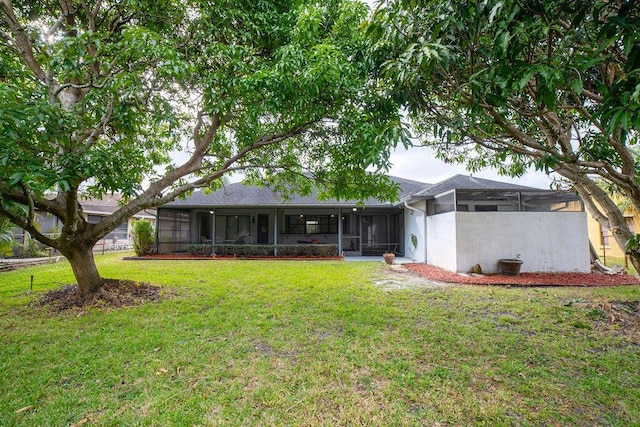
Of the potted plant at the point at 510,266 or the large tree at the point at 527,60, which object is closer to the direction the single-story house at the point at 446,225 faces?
the large tree

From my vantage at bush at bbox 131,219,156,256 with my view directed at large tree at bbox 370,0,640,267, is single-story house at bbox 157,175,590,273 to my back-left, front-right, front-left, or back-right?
front-left
